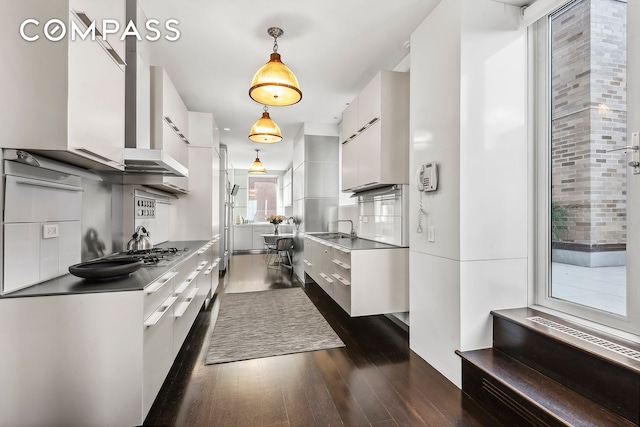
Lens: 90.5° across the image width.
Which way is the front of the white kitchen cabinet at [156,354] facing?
to the viewer's right

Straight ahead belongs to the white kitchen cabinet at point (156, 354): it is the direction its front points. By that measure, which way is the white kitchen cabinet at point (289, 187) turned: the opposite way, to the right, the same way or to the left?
the opposite way

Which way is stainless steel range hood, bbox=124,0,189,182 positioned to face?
to the viewer's right

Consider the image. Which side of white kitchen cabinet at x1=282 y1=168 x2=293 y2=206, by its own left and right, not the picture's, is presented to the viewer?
left

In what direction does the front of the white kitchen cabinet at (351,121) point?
to the viewer's left

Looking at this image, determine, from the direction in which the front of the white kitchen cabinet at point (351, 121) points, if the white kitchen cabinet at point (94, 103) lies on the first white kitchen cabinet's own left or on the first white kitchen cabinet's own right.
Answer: on the first white kitchen cabinet's own left

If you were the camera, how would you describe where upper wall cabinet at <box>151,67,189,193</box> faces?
facing to the right of the viewer

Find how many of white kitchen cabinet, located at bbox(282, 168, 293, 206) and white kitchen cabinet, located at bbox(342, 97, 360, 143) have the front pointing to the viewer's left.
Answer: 2

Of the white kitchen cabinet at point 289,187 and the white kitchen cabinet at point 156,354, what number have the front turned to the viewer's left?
1

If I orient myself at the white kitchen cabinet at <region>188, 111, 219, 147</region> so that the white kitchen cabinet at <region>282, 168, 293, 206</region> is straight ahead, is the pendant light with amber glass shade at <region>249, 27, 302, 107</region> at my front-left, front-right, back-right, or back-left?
back-right
